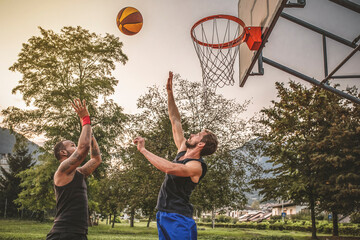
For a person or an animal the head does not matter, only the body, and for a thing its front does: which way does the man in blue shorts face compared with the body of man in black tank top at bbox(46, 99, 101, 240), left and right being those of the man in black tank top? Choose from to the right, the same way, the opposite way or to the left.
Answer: the opposite way

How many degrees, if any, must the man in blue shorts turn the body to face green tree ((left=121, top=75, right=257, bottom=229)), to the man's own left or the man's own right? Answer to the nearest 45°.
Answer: approximately 90° to the man's own right

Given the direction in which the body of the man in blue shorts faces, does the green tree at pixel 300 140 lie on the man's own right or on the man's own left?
on the man's own right

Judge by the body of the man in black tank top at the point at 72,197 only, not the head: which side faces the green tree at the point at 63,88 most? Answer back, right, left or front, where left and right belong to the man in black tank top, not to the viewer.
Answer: left

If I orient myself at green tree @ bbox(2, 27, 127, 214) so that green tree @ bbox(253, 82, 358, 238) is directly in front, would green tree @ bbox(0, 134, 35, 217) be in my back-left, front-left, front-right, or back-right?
back-left

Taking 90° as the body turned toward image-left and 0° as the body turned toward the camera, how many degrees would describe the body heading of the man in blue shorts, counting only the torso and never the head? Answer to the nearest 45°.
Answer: approximately 90°

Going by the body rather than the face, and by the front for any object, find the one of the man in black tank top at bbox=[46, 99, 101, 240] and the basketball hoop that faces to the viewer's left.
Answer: the basketball hoop

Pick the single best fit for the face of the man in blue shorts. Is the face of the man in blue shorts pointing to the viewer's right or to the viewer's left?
to the viewer's left

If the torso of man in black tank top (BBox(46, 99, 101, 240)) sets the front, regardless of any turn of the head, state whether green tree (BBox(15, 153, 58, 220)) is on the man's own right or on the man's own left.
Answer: on the man's own left

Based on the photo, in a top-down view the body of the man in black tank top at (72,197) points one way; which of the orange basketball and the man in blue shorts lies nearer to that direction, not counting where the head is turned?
the man in blue shorts

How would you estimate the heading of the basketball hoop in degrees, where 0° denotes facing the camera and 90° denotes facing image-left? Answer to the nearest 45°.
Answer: approximately 90°

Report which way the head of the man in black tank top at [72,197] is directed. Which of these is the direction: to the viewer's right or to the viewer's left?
to the viewer's right

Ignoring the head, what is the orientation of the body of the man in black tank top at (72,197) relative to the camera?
to the viewer's right
